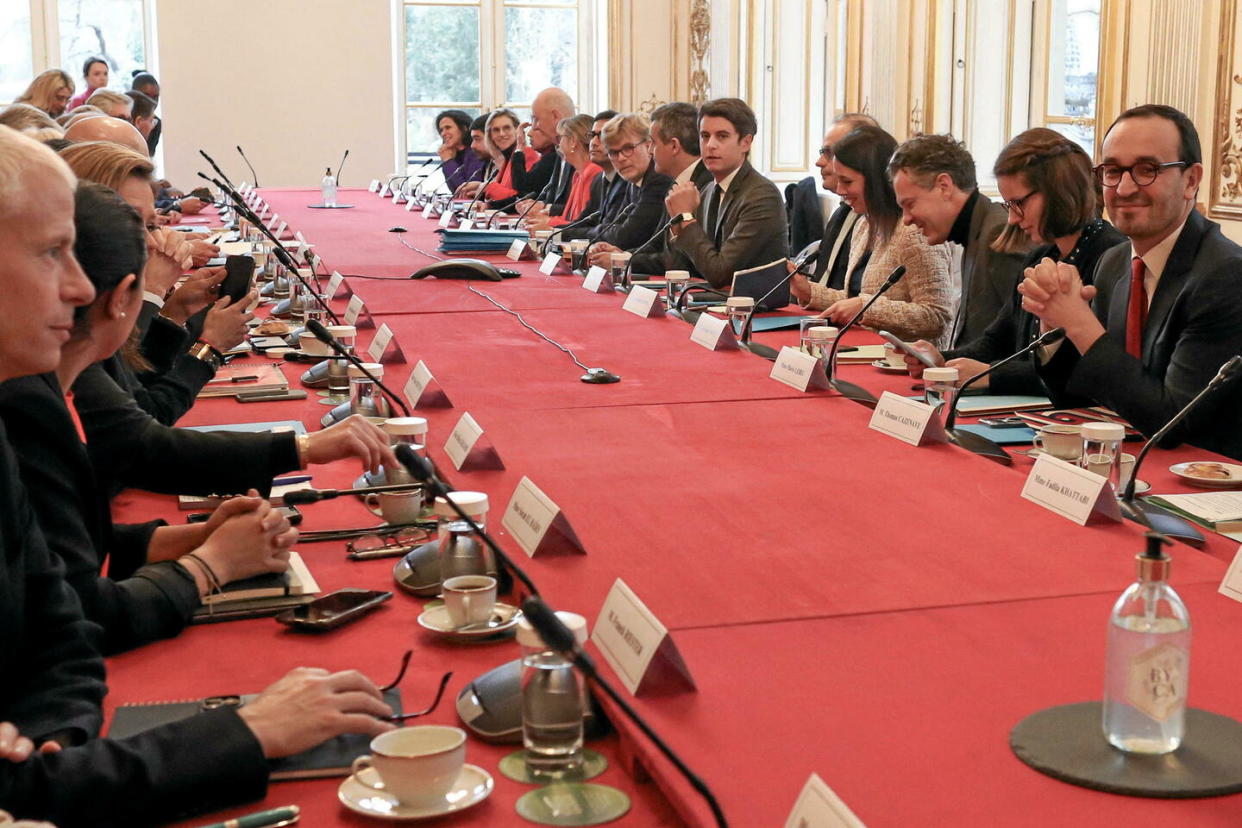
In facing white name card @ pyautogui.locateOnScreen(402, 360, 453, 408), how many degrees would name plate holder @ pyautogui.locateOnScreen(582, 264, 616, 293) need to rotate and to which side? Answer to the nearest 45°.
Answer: approximately 45° to its left

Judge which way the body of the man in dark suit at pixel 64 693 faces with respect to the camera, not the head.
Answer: to the viewer's right

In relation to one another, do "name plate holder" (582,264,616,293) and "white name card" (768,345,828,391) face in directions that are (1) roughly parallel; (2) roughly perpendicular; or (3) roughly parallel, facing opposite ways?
roughly parallel

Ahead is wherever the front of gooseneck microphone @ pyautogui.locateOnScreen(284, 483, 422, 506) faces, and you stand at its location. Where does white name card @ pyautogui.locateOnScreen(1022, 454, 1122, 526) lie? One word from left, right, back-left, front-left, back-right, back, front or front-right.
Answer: back

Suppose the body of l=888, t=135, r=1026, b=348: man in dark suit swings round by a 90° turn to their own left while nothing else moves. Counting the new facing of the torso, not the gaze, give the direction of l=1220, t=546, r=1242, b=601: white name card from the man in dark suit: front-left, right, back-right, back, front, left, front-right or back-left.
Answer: front

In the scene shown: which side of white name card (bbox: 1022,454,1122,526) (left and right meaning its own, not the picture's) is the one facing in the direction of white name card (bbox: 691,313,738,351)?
right

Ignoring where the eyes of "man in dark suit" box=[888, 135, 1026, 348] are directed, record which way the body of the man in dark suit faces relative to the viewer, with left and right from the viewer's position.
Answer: facing to the left of the viewer

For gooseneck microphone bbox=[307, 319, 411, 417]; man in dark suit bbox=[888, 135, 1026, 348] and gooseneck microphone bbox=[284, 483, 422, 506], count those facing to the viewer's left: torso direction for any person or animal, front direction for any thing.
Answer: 3

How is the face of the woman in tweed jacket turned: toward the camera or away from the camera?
toward the camera

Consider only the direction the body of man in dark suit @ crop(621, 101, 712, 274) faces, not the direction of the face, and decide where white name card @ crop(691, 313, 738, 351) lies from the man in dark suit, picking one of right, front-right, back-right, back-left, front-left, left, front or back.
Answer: left

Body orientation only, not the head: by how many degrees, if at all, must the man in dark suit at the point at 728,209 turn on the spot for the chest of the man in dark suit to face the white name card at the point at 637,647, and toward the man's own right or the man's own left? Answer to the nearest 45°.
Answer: approximately 45° to the man's own left

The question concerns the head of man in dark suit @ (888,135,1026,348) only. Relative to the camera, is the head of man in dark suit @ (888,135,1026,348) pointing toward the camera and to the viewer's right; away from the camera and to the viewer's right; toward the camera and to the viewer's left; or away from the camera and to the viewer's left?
toward the camera and to the viewer's left

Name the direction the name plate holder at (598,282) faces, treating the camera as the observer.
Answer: facing the viewer and to the left of the viewer

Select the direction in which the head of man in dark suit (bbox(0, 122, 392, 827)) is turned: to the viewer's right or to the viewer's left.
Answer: to the viewer's right
